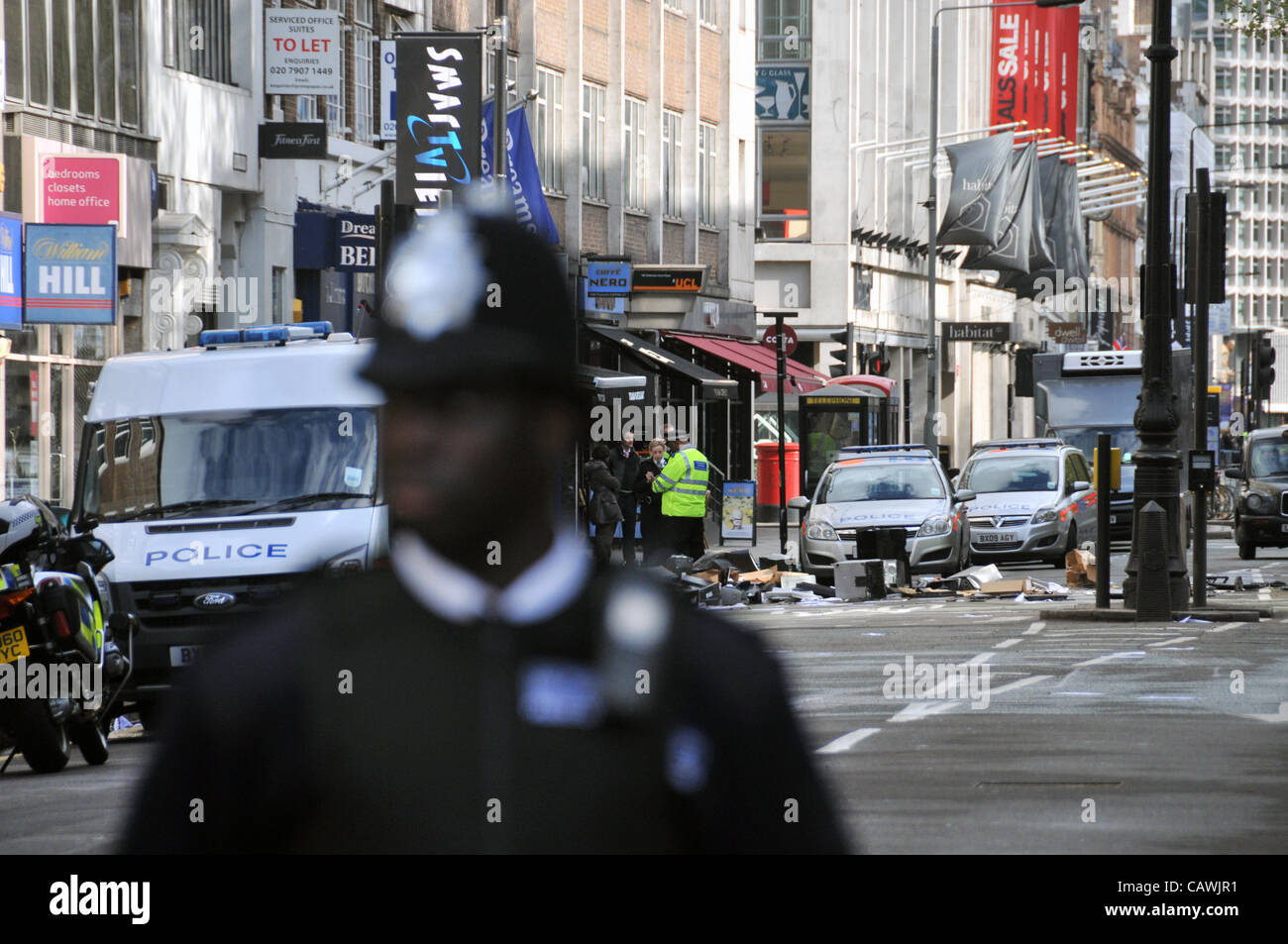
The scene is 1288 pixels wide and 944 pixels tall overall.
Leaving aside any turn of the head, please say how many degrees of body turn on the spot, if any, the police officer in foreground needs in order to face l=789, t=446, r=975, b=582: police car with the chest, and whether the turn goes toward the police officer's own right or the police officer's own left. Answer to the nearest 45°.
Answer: approximately 180°

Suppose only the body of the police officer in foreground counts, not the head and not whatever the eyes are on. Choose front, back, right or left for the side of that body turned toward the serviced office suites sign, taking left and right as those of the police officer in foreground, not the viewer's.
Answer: back

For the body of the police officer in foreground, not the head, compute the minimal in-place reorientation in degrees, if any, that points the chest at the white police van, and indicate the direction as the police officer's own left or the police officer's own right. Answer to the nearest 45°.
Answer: approximately 180°

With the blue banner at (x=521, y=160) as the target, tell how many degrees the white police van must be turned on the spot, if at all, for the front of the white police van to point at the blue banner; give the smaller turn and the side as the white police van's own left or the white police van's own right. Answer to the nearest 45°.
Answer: approximately 180°

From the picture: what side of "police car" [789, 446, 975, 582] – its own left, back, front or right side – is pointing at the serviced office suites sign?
right

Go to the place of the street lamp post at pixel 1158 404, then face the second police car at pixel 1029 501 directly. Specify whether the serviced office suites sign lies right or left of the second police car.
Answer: left

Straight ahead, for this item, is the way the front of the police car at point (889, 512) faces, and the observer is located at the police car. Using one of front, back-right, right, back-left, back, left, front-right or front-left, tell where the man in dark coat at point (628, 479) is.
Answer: back-right

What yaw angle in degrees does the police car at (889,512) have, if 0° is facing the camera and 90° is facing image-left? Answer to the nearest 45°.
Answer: approximately 0°

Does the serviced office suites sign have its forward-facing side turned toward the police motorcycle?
yes

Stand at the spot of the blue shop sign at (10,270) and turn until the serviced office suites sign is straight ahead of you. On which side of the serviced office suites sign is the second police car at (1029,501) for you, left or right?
right

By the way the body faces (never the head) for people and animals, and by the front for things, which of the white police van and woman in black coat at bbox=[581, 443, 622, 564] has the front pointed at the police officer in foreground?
the white police van
